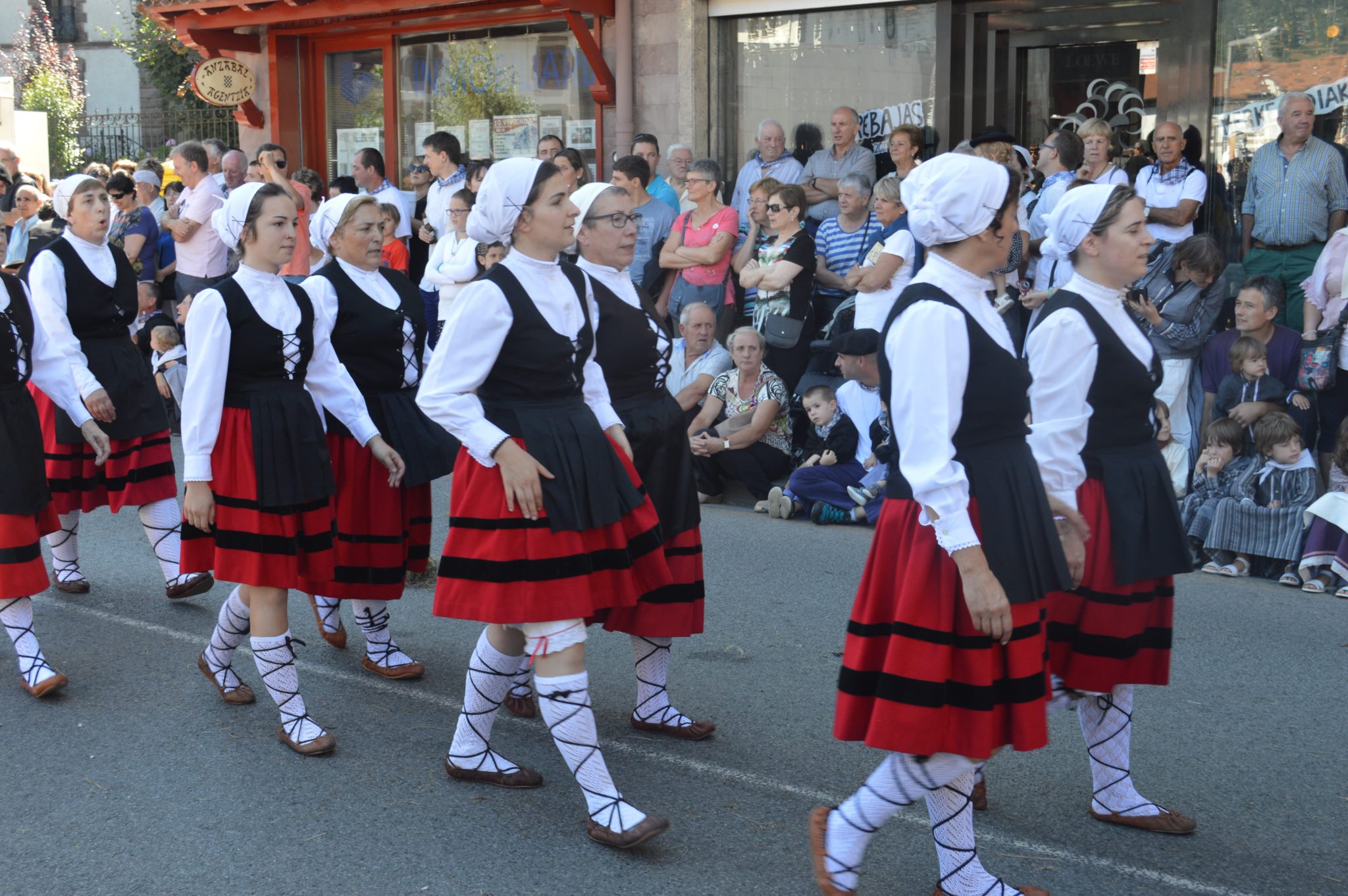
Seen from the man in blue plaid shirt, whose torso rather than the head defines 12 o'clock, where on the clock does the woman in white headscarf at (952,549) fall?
The woman in white headscarf is roughly at 12 o'clock from the man in blue plaid shirt.

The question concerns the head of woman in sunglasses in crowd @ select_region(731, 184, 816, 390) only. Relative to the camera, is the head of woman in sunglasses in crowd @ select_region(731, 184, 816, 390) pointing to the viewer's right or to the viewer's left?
to the viewer's left

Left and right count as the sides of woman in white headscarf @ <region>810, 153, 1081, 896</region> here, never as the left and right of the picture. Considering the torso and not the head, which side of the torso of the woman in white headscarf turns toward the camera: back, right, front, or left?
right

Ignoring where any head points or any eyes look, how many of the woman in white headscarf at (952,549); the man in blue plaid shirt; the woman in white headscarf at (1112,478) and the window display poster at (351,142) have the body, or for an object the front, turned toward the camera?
2

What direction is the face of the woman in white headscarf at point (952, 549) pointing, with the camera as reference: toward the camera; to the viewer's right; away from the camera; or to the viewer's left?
to the viewer's right

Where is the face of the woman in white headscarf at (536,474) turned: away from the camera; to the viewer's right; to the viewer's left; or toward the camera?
to the viewer's right

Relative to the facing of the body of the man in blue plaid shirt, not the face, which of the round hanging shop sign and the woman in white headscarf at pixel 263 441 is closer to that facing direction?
the woman in white headscarf

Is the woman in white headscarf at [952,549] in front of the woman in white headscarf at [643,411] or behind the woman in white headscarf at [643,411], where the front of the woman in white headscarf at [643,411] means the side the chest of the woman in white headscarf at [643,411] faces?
in front

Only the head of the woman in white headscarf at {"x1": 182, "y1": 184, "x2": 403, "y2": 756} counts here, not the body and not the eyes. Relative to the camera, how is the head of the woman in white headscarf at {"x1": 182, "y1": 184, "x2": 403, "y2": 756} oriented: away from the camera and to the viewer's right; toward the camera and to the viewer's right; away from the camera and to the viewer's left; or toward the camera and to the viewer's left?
toward the camera and to the viewer's right

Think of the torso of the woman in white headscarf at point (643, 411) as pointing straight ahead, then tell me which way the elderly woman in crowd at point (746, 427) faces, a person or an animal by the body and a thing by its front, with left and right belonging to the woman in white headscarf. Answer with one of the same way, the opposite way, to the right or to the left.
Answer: to the right

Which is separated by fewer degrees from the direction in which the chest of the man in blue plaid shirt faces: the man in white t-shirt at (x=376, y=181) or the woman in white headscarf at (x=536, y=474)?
the woman in white headscarf

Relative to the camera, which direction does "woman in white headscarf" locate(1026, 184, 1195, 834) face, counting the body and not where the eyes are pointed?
to the viewer's right

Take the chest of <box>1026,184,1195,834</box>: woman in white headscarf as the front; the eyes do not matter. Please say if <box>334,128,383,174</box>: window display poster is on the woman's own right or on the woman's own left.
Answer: on the woman's own left

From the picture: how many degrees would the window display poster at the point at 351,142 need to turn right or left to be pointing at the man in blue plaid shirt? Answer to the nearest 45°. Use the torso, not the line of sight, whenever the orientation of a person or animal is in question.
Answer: approximately 45° to its left

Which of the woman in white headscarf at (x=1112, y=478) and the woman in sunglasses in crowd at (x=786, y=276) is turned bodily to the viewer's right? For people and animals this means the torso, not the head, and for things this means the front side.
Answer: the woman in white headscarf

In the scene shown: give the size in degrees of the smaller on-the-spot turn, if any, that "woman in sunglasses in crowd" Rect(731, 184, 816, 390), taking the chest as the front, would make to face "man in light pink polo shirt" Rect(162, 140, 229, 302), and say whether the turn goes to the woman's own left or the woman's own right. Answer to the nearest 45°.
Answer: approximately 90° to the woman's own right

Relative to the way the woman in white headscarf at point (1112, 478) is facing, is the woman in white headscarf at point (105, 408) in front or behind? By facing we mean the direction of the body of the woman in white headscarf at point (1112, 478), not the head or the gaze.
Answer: behind
